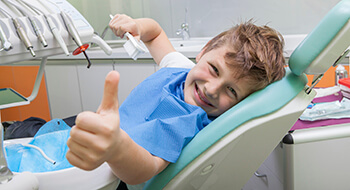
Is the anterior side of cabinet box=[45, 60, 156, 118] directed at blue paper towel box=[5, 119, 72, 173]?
yes

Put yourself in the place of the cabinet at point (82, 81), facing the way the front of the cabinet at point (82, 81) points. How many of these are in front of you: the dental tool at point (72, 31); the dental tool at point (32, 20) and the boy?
3

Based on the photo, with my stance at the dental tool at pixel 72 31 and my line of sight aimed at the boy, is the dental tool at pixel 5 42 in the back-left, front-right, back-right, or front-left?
back-right

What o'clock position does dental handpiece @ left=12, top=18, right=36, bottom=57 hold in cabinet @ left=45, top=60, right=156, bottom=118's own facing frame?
The dental handpiece is roughly at 12 o'clock from the cabinet.

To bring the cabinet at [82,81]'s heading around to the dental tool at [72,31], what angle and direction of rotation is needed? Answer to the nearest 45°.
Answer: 0° — it already faces it

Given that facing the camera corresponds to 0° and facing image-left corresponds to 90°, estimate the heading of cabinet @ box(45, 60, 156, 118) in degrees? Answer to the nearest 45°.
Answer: approximately 0°

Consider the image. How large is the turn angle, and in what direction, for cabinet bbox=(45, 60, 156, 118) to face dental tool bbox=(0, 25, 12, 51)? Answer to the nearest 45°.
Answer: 0° — it already faces it
